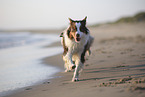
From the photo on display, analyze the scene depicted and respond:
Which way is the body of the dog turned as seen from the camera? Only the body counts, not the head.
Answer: toward the camera
